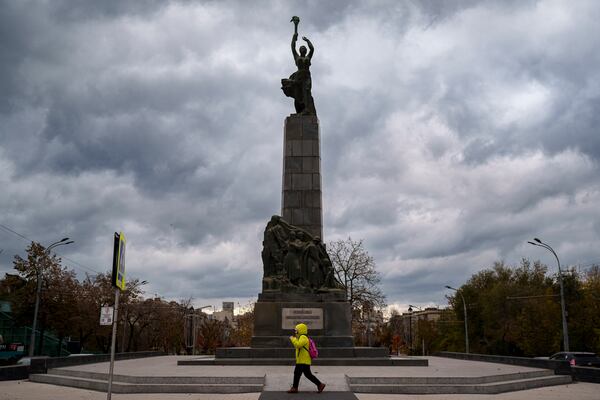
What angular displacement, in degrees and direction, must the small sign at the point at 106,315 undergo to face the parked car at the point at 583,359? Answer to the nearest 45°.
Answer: approximately 135° to its left

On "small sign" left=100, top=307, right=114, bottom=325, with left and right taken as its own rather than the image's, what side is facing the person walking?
left

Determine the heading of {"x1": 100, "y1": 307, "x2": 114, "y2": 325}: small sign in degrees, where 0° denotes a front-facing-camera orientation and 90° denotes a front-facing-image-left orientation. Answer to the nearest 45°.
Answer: approximately 0°

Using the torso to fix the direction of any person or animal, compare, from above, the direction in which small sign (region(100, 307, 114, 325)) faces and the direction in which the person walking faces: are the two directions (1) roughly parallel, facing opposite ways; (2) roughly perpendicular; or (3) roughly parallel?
roughly perpendicular
